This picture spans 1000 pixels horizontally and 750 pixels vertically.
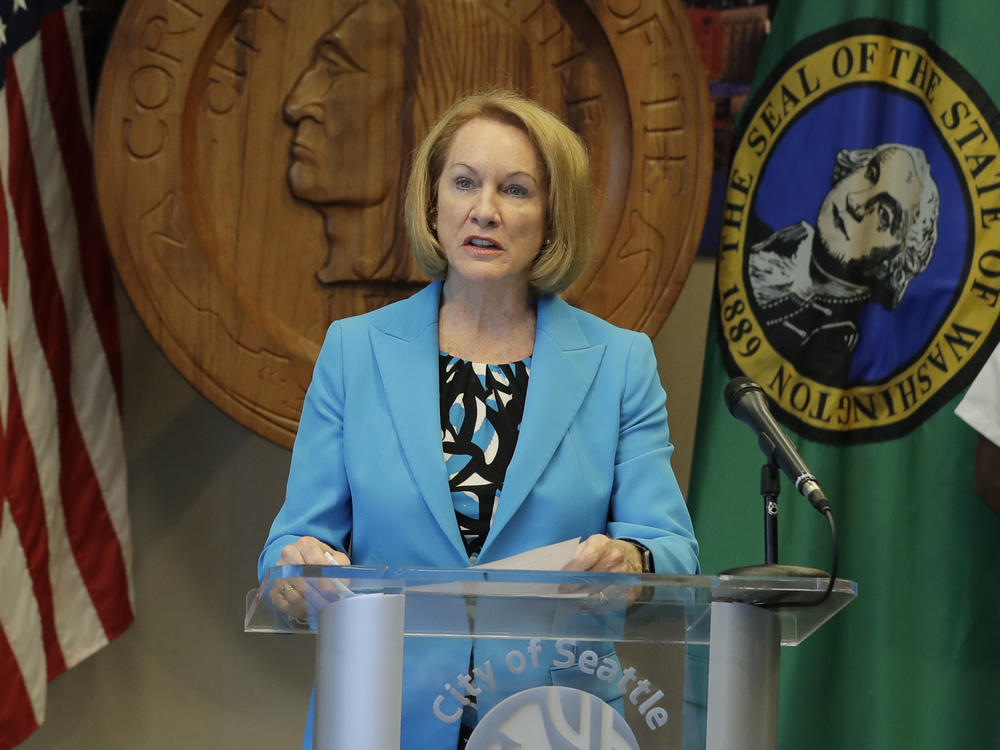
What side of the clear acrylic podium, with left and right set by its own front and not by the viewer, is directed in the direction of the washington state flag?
back

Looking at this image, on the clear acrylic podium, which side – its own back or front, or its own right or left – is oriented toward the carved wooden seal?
back

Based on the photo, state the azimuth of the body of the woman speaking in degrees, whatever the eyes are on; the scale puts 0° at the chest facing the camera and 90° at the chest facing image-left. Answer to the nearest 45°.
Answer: approximately 0°

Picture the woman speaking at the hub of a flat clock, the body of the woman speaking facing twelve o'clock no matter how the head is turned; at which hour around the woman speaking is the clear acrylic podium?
The clear acrylic podium is roughly at 12 o'clock from the woman speaking.

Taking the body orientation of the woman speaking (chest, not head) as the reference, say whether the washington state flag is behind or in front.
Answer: behind

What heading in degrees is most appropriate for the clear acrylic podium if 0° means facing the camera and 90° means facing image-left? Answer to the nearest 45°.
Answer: approximately 0°

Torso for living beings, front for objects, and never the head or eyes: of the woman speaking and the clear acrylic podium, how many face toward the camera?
2
